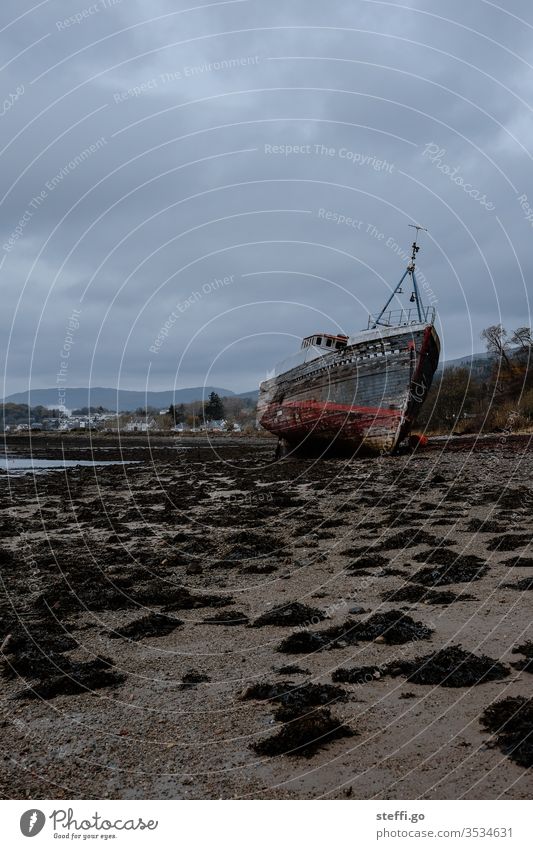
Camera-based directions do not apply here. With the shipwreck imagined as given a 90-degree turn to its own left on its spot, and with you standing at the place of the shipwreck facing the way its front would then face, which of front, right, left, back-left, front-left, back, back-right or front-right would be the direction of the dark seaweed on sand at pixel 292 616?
back-right

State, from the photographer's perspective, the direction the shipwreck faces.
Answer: facing the viewer and to the right of the viewer

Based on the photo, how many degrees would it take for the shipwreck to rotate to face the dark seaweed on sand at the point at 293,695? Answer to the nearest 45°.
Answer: approximately 45° to its right

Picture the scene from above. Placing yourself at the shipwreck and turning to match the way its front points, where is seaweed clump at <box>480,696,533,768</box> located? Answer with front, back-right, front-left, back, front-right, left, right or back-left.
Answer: front-right

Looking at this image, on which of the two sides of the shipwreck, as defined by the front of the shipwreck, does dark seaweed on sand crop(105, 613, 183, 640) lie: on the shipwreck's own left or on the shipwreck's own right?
on the shipwreck's own right

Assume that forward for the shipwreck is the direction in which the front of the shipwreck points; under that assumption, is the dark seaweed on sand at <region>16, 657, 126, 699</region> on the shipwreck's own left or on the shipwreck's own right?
on the shipwreck's own right

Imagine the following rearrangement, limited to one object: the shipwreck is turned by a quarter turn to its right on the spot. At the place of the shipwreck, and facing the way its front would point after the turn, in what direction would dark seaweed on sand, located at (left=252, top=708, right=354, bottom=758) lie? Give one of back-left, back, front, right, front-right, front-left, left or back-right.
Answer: front-left

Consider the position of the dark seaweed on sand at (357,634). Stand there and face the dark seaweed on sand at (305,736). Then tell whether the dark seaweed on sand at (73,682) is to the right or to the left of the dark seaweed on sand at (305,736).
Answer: right

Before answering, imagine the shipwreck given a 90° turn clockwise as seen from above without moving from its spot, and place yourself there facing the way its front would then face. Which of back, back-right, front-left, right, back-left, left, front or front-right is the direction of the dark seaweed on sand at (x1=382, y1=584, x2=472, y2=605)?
front-left

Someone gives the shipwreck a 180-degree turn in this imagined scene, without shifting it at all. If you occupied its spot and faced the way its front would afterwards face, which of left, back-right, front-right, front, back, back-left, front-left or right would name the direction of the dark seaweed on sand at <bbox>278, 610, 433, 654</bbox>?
back-left

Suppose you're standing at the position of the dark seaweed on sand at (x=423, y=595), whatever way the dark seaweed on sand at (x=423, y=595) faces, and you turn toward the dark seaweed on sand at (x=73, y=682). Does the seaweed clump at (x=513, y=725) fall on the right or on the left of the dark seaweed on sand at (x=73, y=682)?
left
